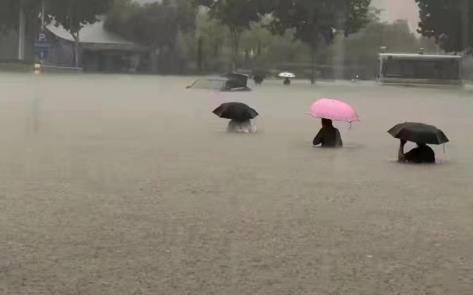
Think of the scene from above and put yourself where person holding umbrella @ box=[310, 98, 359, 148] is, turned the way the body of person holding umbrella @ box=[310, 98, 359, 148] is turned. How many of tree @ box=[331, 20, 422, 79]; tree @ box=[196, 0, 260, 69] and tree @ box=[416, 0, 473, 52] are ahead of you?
3

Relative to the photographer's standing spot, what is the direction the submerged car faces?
facing to the left of the viewer

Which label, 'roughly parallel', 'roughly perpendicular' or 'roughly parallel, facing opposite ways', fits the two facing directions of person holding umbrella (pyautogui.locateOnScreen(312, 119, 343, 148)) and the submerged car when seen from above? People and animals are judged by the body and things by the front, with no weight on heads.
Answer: roughly perpendicular

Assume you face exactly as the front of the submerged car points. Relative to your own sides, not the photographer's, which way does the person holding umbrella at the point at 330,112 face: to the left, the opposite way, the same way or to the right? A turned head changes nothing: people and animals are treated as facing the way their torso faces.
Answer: to the right

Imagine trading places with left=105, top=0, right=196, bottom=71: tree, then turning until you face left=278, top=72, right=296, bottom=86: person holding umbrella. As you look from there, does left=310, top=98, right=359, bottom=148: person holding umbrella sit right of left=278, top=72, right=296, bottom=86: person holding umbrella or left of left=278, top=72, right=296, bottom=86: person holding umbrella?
right

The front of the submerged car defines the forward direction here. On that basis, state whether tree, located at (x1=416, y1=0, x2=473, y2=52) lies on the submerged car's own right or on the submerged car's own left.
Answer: on the submerged car's own right

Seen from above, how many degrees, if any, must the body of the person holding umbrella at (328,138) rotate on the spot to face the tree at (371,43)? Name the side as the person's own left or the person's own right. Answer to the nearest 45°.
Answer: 0° — they already face it

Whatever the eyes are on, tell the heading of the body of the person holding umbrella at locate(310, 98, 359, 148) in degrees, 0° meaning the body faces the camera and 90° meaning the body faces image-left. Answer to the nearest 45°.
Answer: approximately 180°

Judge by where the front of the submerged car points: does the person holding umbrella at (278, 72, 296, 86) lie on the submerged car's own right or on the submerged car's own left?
on the submerged car's own right

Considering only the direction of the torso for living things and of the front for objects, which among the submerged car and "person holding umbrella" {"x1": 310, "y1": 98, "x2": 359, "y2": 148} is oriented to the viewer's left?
the submerged car

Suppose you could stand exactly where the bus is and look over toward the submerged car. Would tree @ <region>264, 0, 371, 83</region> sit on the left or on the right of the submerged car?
right

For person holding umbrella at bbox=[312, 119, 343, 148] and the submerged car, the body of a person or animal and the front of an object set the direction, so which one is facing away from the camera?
the person holding umbrella

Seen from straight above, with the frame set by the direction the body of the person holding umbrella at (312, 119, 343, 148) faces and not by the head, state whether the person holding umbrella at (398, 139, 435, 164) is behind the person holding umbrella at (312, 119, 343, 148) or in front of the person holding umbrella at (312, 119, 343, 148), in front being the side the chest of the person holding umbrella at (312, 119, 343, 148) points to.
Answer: behind

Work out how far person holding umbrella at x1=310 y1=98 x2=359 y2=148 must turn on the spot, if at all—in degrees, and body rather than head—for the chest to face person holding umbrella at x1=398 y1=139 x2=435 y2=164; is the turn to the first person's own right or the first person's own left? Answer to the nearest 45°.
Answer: approximately 135° to the first person's own right

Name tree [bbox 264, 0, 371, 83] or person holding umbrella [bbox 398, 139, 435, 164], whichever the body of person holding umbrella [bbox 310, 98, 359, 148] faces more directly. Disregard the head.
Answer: the tree
